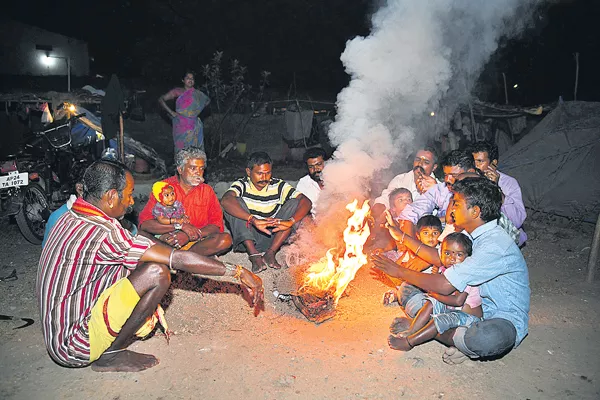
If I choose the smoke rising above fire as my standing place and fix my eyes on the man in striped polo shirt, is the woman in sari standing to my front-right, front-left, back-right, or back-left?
front-right

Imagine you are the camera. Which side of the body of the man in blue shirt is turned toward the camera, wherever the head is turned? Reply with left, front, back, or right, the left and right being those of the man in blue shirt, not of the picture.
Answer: left

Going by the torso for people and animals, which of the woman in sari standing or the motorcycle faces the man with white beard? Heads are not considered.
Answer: the woman in sari standing

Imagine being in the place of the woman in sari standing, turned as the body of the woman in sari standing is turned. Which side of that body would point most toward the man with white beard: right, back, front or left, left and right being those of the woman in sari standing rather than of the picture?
front

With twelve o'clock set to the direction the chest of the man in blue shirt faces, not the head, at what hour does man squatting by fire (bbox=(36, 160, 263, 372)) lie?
The man squatting by fire is roughly at 11 o'clock from the man in blue shirt.

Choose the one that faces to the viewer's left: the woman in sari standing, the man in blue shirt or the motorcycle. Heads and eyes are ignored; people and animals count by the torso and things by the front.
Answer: the man in blue shirt

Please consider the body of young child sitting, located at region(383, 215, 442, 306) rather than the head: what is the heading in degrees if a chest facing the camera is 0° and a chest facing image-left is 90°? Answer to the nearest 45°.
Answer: approximately 45°

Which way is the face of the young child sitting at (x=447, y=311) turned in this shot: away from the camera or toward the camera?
toward the camera

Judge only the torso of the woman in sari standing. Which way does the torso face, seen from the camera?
toward the camera

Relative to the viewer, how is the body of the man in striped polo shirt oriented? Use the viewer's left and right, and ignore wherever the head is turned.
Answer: facing the viewer

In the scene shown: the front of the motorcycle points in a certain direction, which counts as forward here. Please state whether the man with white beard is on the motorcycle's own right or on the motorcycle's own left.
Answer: on the motorcycle's own right

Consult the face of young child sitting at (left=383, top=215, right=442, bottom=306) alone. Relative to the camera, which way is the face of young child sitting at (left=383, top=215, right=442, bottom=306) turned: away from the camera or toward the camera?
toward the camera

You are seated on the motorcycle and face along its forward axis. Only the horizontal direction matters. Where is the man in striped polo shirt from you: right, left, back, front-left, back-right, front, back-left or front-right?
right

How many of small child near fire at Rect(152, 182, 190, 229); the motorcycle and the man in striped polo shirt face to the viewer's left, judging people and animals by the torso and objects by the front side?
0

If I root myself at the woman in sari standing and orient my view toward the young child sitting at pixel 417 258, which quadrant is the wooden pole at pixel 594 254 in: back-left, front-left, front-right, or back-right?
front-left

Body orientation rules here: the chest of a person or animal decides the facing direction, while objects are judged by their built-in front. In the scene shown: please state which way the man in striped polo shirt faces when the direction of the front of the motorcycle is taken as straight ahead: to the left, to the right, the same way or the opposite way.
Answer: the opposite way

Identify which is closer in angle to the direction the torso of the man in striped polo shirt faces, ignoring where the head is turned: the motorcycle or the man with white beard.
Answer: the man with white beard
